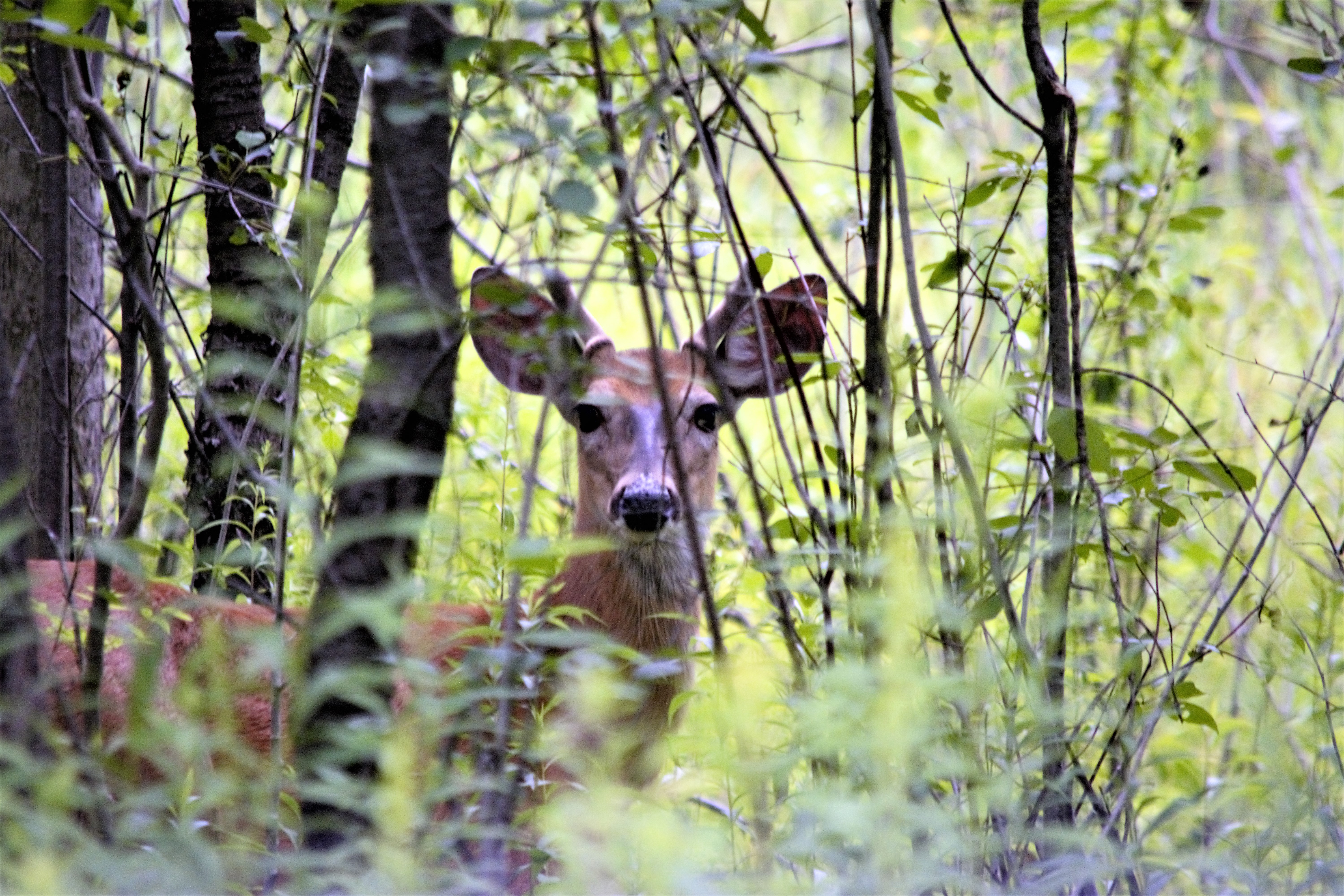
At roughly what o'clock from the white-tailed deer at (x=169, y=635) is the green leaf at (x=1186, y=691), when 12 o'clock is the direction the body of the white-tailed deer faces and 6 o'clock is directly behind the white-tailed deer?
The green leaf is roughly at 1 o'clock from the white-tailed deer.

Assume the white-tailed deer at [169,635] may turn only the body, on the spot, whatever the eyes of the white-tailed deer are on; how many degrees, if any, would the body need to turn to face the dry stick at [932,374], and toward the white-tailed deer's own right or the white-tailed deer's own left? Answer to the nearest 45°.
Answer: approximately 45° to the white-tailed deer's own right

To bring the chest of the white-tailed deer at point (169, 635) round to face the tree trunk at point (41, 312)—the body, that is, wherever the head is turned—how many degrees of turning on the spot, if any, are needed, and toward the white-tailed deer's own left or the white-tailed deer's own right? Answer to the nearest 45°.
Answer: approximately 135° to the white-tailed deer's own left

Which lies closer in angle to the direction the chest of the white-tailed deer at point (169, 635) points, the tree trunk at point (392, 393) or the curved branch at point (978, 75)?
the curved branch

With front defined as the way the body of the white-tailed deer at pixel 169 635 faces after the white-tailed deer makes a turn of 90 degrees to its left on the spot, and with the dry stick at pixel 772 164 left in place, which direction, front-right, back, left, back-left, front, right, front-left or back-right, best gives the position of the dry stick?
back-right

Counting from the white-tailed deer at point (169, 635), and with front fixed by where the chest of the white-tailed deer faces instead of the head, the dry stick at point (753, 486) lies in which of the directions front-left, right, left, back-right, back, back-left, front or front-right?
front-right

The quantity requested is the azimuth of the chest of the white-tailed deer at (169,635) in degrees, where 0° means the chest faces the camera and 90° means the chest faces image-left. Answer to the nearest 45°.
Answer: approximately 270°

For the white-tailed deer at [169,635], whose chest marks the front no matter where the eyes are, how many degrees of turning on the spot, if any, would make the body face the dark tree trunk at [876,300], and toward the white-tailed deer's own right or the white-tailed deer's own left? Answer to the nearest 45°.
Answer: approximately 45° to the white-tailed deer's own right

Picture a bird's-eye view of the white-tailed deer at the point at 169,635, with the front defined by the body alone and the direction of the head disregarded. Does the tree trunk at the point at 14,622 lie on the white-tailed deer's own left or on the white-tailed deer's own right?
on the white-tailed deer's own right
